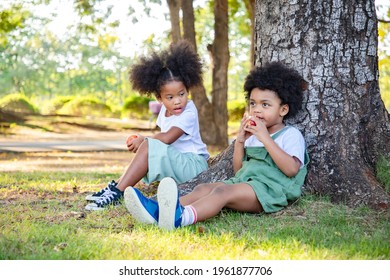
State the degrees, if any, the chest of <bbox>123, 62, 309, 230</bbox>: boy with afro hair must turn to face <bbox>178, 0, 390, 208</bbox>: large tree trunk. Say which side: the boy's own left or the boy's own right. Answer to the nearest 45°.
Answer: approximately 180°

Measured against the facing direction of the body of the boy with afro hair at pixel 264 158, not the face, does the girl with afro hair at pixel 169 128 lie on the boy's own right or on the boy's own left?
on the boy's own right

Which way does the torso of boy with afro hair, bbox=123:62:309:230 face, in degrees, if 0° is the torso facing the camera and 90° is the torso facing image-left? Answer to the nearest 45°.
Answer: approximately 45°

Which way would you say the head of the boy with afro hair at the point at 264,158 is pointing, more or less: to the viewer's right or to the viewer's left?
to the viewer's left
